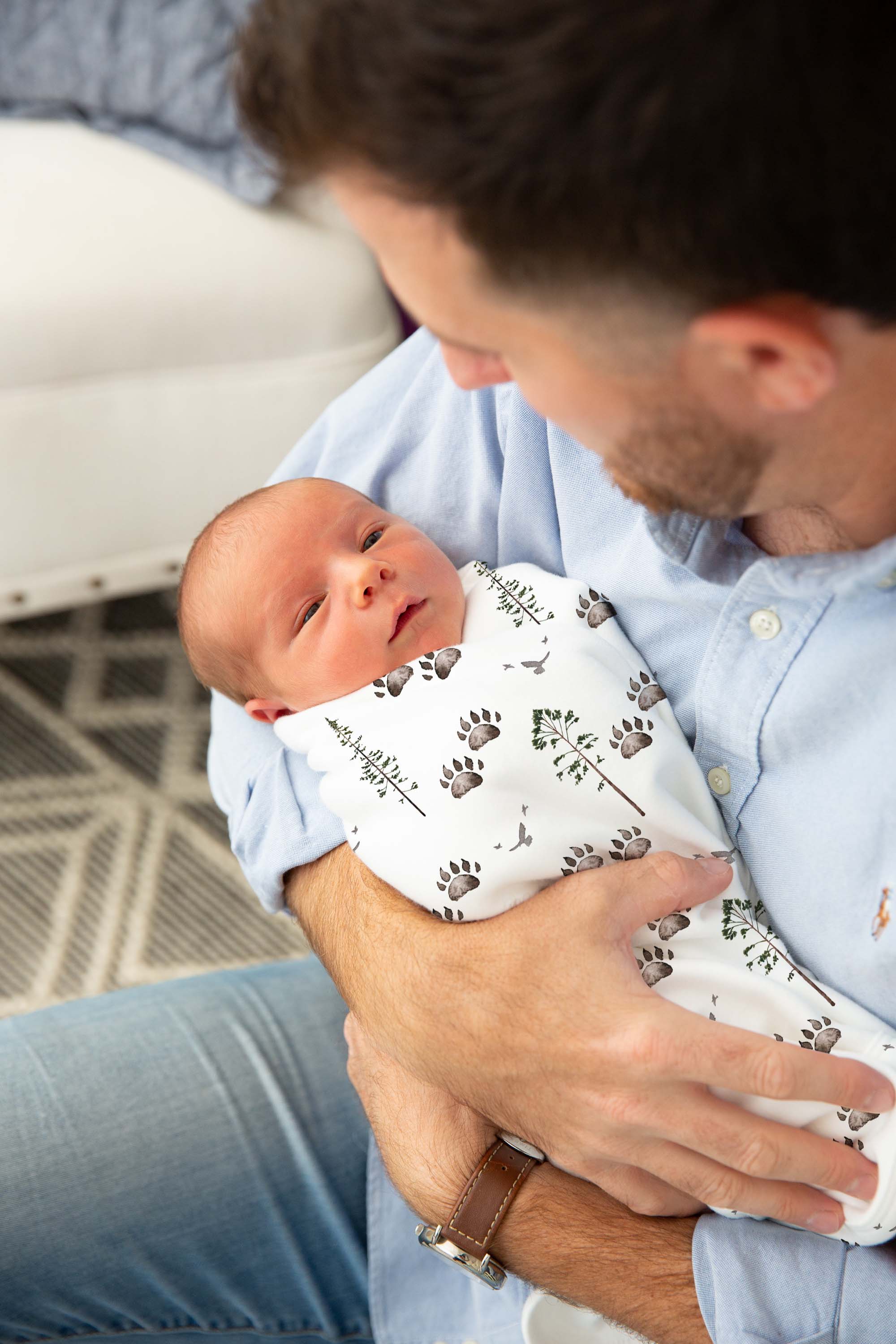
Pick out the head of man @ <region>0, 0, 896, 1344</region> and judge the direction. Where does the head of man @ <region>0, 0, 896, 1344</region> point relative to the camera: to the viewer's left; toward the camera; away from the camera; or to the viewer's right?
to the viewer's left

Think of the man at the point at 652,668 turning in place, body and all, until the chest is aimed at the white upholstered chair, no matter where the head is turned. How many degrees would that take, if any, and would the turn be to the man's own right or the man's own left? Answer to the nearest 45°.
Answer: approximately 90° to the man's own right
